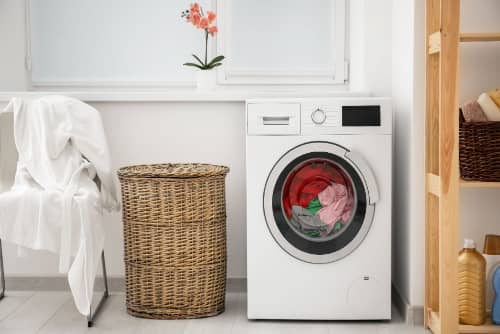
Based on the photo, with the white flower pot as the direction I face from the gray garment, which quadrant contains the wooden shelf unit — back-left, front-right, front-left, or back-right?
back-right

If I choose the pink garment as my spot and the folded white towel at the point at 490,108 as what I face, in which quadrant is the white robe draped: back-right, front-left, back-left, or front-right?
back-right

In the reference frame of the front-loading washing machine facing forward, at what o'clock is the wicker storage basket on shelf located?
The wicker storage basket on shelf is roughly at 10 o'clock from the front-loading washing machine.

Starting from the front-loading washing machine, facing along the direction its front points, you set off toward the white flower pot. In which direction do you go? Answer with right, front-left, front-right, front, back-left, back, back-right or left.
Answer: back-right

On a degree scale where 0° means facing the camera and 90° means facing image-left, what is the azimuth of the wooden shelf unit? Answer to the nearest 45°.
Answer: approximately 0°

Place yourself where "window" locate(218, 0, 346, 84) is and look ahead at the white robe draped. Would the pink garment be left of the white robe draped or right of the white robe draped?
left

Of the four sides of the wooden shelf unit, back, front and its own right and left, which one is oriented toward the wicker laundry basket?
right

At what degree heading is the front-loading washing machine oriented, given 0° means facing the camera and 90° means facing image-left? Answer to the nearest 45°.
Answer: approximately 0°

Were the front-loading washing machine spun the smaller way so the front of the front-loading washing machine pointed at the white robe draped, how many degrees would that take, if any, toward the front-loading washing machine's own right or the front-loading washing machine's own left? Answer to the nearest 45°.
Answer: approximately 90° to the front-loading washing machine's own right

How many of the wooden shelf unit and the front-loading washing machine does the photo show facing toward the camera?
2
